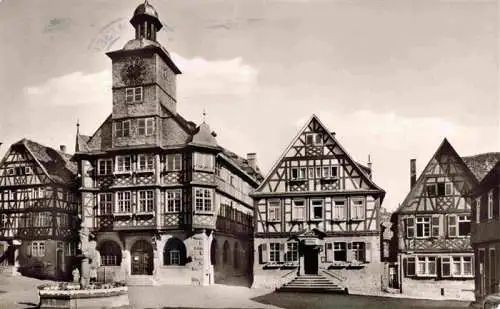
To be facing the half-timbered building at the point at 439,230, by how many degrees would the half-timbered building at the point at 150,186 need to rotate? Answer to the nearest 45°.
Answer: approximately 45° to its left

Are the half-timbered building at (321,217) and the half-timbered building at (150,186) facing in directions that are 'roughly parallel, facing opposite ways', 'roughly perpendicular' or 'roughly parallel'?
roughly parallel

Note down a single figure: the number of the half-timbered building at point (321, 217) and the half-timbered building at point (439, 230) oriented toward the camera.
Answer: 2

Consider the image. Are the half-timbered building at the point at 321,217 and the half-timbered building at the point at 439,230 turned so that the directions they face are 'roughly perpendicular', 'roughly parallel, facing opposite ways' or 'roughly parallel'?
roughly parallel

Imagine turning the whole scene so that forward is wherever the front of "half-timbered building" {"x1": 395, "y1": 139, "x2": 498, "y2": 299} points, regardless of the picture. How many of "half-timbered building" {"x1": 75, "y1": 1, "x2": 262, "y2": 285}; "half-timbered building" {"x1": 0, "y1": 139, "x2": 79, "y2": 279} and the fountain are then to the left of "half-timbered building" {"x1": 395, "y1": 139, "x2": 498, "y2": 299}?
0

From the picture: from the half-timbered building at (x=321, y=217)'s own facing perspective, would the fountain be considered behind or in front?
in front

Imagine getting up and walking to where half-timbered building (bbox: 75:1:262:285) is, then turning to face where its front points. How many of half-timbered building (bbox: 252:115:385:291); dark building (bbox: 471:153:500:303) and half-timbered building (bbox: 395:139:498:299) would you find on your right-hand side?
0

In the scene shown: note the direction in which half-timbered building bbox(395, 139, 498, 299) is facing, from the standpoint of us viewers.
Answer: facing the viewer

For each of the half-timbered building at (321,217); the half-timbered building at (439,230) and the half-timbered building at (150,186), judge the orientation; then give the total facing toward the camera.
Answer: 3

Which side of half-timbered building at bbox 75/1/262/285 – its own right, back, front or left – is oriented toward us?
front

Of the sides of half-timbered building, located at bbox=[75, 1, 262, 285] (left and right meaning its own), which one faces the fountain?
front

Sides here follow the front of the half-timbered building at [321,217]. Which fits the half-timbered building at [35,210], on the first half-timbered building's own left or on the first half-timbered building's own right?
on the first half-timbered building's own right

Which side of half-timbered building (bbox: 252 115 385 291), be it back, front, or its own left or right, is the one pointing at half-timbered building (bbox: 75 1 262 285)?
right
